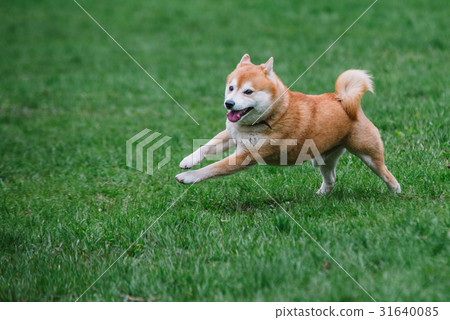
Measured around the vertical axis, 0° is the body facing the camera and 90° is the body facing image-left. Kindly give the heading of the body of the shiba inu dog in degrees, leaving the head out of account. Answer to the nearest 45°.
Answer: approximately 90°
